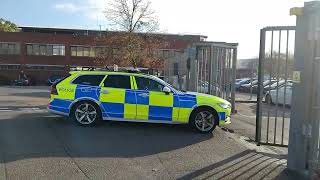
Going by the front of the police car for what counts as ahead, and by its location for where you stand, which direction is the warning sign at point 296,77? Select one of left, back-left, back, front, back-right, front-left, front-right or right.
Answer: front-right

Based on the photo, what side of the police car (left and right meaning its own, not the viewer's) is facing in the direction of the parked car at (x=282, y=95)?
front

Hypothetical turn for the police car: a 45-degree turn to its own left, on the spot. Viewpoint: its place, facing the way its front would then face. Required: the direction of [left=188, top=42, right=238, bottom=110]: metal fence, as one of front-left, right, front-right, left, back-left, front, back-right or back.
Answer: front

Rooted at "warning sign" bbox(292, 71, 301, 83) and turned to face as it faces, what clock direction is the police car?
The police car is roughly at 4 o'clock from the warning sign.

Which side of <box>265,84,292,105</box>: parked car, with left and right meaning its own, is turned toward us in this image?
left

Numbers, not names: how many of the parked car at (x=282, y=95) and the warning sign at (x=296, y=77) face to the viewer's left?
1

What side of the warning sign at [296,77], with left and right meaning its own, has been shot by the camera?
front

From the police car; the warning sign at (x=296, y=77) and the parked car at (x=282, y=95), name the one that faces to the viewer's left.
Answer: the parked car

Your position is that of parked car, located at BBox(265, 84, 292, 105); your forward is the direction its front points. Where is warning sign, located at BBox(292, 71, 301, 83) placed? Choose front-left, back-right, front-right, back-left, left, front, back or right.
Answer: left

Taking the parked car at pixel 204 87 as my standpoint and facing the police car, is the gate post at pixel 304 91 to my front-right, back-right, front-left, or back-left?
front-left

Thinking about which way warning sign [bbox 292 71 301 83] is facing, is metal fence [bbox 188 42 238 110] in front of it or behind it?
behind

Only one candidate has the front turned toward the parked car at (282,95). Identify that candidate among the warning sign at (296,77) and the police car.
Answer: the police car

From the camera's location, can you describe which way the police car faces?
facing to the right of the viewer

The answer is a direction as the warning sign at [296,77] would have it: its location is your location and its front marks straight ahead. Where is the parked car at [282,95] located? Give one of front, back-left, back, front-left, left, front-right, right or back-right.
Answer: back

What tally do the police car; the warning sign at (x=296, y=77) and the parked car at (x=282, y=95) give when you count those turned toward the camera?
1
